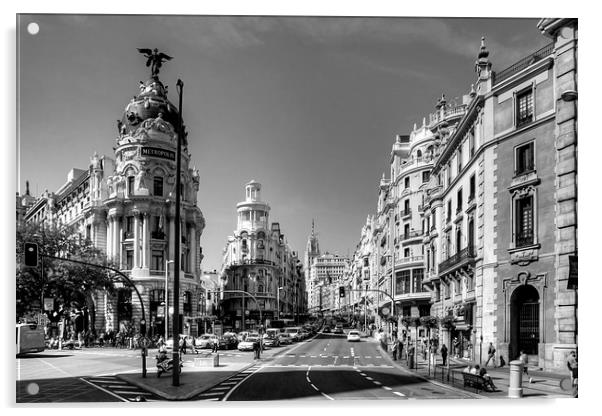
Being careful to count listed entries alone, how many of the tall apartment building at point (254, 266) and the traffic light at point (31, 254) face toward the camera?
2

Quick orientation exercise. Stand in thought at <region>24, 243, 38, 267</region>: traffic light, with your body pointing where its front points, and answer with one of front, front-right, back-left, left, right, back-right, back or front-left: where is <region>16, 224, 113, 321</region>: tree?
back

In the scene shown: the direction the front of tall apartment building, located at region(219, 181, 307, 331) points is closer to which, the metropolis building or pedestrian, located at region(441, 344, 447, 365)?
the pedestrian

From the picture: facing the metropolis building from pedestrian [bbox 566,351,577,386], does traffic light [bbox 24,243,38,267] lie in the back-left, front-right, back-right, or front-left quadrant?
front-left

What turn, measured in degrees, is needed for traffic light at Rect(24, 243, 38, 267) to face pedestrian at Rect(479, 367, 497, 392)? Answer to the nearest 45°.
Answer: approximately 45° to its left

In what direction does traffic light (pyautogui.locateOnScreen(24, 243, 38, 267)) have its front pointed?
toward the camera

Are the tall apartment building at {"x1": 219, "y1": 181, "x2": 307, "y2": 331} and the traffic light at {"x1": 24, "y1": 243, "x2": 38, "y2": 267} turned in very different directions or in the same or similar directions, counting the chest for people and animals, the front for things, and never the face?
same or similar directions
